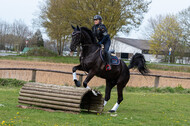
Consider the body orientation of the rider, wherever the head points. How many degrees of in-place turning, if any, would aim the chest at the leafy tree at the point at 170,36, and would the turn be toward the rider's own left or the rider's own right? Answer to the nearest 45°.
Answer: approximately 135° to the rider's own right

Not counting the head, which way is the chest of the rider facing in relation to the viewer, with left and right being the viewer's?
facing the viewer and to the left of the viewer

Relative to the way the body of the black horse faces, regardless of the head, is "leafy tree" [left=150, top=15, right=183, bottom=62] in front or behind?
behind

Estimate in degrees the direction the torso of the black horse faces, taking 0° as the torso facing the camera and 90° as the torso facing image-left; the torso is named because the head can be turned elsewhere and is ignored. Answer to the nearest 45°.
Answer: approximately 45°

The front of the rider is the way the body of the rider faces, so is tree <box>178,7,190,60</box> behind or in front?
behind

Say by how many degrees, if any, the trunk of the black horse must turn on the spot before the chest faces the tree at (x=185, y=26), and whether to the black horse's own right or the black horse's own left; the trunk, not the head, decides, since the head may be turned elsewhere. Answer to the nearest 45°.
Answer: approximately 135° to the black horse's own right

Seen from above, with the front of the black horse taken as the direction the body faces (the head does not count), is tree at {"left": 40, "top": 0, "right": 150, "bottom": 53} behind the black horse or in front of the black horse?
behind

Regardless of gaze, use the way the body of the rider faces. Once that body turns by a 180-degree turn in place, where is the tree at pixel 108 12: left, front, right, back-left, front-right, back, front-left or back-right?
front-left
